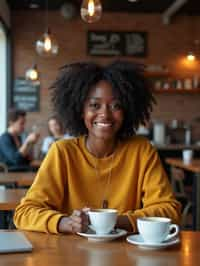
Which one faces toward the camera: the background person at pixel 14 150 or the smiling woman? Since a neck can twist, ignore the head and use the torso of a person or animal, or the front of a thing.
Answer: the smiling woman

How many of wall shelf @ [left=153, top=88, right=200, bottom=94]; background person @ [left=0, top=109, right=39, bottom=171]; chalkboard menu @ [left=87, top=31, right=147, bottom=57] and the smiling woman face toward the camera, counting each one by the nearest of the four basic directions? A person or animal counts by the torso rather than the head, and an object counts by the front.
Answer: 3

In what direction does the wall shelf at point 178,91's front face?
toward the camera

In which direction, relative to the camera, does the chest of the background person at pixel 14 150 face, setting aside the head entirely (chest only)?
to the viewer's right

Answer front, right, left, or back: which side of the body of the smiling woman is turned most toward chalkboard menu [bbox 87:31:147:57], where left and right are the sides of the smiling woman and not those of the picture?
back

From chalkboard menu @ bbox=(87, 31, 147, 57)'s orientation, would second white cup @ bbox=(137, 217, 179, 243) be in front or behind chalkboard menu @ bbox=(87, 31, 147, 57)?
in front

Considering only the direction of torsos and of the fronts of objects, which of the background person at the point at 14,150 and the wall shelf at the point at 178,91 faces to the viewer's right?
the background person

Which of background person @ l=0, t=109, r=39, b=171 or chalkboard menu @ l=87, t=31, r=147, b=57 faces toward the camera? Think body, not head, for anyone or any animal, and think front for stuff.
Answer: the chalkboard menu

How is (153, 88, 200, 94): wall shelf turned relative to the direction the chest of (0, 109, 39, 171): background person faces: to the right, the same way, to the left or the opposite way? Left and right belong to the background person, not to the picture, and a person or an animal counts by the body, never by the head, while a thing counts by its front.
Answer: to the right

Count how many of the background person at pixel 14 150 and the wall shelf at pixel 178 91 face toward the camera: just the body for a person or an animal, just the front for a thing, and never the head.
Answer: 1

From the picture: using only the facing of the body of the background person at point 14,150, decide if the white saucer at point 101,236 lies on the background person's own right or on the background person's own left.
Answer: on the background person's own right

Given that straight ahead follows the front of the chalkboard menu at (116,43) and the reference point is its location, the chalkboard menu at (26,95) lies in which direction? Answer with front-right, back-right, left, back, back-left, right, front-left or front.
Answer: right

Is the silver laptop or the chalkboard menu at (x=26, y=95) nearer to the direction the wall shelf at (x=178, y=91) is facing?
the silver laptop

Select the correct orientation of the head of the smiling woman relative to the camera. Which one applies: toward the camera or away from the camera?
toward the camera

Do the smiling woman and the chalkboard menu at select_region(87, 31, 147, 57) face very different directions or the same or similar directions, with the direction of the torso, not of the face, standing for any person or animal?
same or similar directions

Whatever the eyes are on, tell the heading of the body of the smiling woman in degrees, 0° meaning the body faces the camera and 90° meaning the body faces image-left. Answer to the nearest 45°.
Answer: approximately 0°

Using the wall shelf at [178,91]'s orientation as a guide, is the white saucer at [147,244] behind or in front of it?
in front

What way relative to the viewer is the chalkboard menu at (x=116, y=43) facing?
toward the camera
